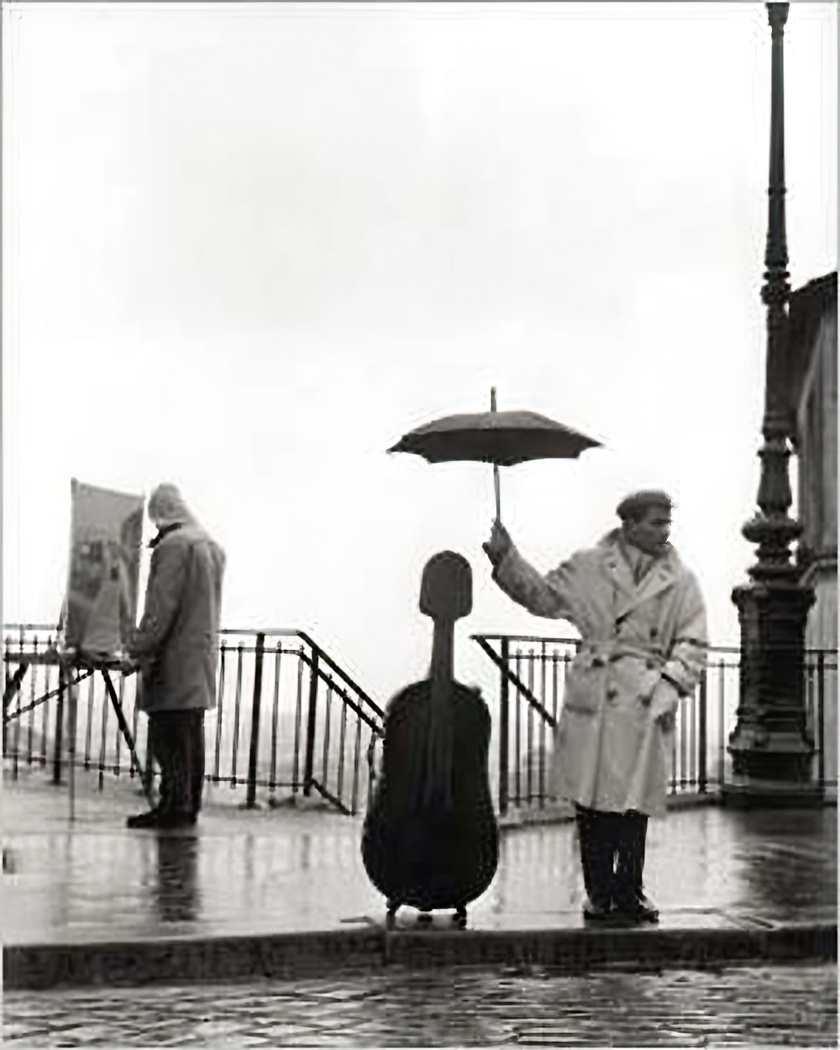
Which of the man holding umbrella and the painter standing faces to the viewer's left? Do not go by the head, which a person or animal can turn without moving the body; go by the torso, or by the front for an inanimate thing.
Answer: the painter standing

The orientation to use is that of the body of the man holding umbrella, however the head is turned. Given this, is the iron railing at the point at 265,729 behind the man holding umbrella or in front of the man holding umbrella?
behind

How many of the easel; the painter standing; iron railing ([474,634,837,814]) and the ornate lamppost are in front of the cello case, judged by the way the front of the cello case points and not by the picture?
0

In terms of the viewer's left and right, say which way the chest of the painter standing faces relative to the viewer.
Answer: facing to the left of the viewer

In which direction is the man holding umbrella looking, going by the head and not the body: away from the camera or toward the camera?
toward the camera

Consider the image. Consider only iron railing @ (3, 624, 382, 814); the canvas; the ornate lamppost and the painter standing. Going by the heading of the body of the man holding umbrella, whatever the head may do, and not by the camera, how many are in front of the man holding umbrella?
0

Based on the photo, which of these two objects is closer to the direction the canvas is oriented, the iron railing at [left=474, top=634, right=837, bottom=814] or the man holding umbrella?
the man holding umbrella

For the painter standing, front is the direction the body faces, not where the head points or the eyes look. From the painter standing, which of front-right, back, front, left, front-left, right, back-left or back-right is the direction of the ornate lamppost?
back-right

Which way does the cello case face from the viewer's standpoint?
toward the camera

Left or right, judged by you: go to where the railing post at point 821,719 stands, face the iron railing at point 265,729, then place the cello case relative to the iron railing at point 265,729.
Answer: left

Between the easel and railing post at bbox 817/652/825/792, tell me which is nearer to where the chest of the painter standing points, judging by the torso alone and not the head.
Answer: the easel

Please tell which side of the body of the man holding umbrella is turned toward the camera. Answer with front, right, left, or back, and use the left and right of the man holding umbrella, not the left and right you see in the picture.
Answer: front

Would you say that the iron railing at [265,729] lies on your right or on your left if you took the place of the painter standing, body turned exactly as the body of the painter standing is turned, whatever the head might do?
on your right
